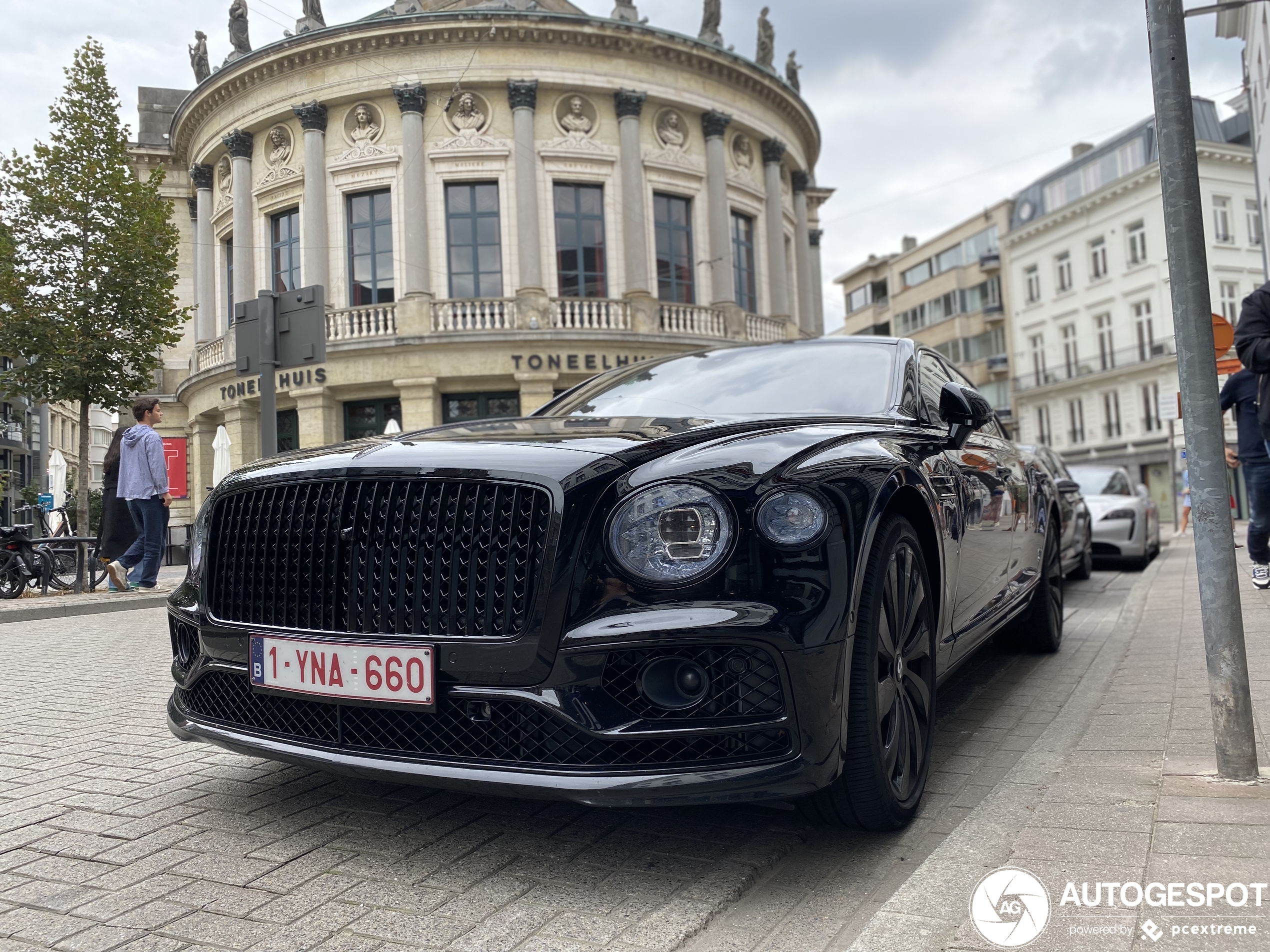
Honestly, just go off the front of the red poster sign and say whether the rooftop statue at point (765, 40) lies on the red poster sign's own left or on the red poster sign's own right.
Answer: on the red poster sign's own left

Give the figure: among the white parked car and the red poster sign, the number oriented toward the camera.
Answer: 2

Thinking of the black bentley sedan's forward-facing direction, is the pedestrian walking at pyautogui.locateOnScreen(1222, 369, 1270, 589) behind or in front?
behind

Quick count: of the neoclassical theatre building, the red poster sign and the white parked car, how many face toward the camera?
3

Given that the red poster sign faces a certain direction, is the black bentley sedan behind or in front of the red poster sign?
in front

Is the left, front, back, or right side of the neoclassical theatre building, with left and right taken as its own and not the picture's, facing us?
front

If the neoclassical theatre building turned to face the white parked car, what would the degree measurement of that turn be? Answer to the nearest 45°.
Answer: approximately 45° to its left

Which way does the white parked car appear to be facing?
toward the camera

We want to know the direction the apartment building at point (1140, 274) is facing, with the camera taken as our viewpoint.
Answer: facing the viewer and to the left of the viewer

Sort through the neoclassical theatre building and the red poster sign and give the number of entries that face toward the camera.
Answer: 2
